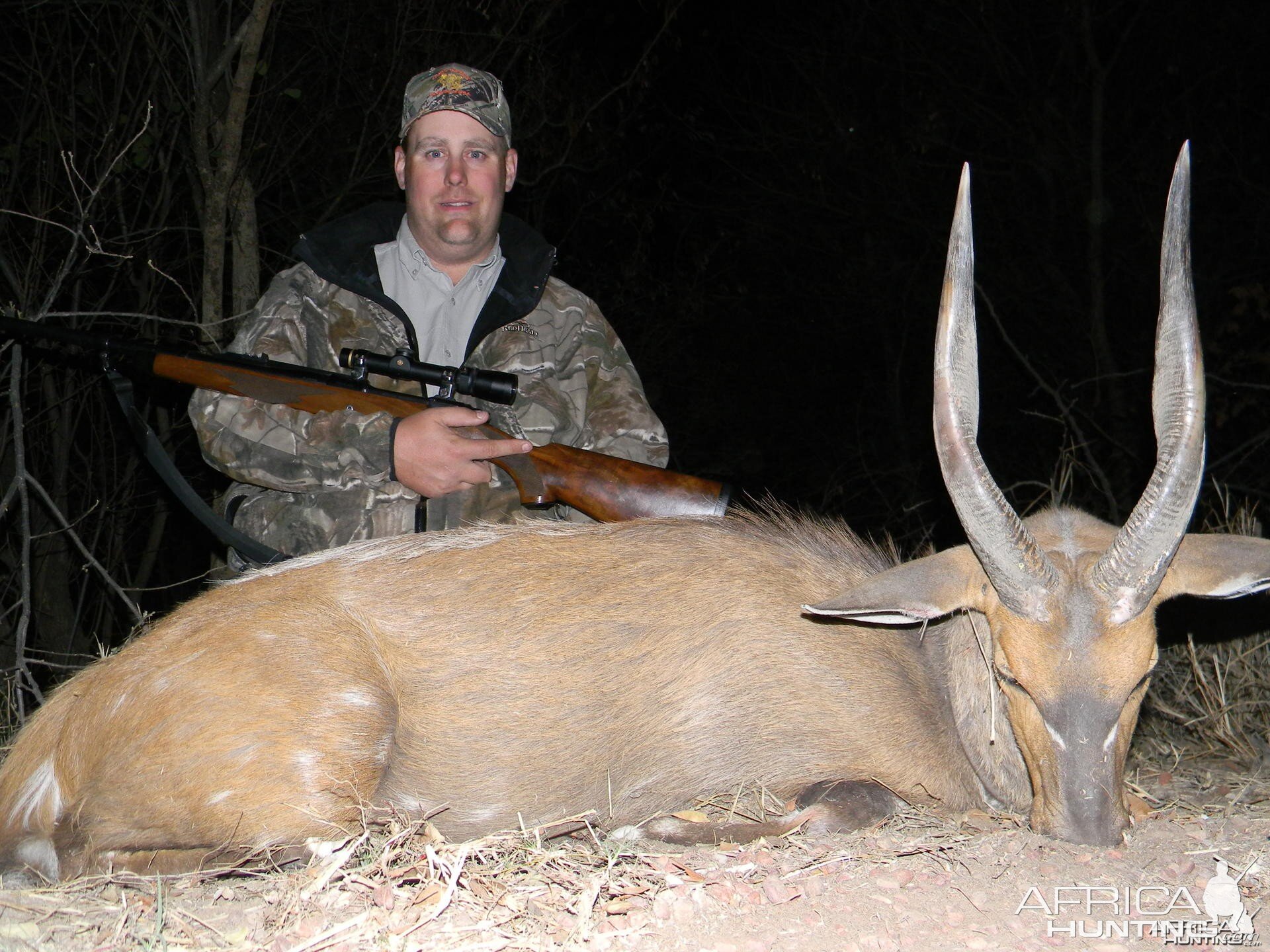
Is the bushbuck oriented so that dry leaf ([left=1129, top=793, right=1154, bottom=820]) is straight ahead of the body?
yes

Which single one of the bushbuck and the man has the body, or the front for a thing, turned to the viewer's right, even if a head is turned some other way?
the bushbuck

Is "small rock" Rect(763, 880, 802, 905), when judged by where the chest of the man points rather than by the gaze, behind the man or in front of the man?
in front

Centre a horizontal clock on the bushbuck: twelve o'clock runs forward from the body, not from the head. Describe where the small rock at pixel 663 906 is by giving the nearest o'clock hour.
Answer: The small rock is roughly at 3 o'clock from the bushbuck.

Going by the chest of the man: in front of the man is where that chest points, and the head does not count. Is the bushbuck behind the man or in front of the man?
in front

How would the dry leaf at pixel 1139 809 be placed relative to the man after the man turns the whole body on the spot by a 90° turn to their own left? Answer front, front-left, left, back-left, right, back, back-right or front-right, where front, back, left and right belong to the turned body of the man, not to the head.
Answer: front-right

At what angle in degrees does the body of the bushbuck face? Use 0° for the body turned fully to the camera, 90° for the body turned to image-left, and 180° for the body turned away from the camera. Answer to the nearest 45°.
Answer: approximately 270°

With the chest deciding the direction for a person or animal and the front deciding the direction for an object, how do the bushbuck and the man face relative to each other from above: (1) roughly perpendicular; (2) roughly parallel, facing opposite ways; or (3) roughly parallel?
roughly perpendicular

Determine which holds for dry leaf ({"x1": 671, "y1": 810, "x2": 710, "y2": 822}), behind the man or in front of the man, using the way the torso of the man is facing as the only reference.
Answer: in front

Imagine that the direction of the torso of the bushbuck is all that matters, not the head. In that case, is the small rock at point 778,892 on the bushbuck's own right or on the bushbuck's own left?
on the bushbuck's own right

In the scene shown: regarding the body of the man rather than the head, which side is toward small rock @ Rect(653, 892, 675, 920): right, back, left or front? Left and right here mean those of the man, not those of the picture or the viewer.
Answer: front

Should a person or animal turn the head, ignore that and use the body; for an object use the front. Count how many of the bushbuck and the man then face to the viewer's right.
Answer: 1

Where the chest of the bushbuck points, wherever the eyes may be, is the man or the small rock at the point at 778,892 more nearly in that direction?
the small rock
